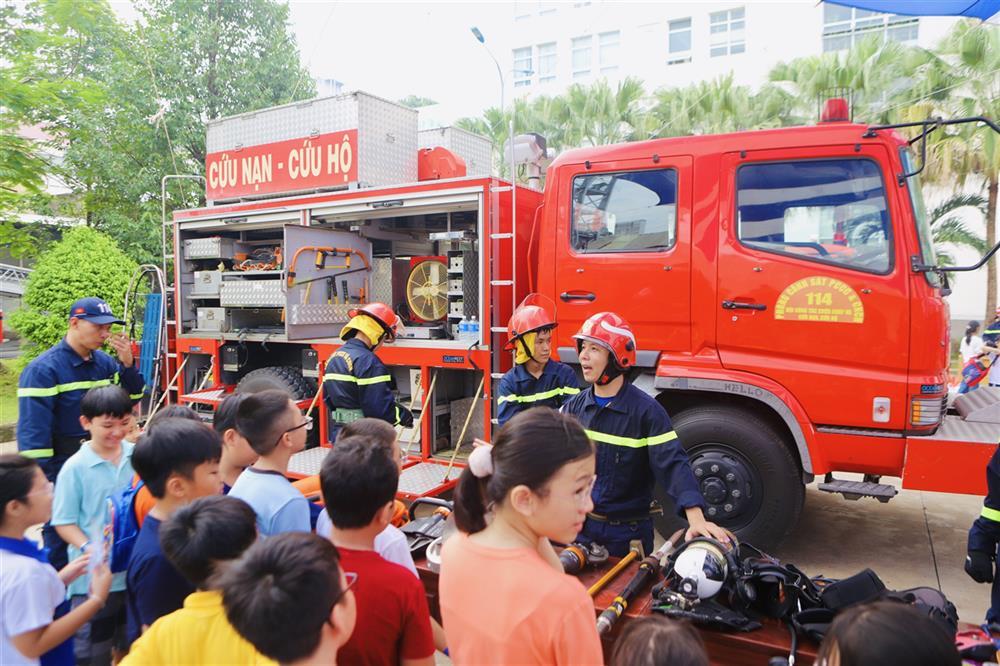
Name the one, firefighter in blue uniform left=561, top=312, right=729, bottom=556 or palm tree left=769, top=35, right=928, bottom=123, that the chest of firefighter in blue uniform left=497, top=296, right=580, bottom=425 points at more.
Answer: the firefighter in blue uniform

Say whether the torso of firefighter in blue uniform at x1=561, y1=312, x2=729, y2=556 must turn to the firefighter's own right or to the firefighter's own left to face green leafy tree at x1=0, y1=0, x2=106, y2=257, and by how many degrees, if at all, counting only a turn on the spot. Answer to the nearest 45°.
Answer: approximately 90° to the firefighter's own right

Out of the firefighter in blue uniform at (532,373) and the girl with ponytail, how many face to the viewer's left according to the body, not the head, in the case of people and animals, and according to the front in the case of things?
0

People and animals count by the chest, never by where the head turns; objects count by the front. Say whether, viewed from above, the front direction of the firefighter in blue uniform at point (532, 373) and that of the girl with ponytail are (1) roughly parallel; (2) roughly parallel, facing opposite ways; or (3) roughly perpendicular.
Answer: roughly parallel, facing opposite ways

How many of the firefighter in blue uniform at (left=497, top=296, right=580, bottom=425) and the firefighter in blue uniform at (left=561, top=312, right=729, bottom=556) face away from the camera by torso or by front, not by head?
0

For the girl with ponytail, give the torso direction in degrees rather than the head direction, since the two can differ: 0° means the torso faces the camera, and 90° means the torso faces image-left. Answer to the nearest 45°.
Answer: approximately 225°

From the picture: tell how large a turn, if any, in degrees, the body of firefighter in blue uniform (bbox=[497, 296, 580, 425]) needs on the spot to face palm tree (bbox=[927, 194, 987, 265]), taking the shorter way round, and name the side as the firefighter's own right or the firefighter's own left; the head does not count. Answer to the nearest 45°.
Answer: approximately 90° to the firefighter's own left

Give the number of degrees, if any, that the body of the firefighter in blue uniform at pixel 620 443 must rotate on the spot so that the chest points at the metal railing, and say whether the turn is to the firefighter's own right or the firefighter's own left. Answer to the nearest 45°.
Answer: approximately 90° to the firefighter's own right

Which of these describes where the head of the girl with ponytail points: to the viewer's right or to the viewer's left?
to the viewer's right

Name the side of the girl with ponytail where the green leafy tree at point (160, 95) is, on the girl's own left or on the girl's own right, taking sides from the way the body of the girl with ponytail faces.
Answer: on the girl's own left

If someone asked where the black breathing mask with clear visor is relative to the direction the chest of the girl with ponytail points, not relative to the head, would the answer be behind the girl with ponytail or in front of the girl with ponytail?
in front

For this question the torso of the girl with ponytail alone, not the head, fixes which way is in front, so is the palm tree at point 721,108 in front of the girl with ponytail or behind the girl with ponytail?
in front

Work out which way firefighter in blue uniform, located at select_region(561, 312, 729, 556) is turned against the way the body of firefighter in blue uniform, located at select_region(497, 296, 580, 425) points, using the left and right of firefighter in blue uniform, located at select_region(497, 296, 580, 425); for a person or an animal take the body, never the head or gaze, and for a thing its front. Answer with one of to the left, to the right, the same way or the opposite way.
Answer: to the right

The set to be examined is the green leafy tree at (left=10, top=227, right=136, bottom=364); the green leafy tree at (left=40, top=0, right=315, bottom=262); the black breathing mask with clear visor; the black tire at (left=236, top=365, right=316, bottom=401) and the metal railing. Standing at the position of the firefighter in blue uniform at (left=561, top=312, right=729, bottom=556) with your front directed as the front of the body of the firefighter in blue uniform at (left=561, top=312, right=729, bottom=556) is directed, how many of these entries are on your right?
4
